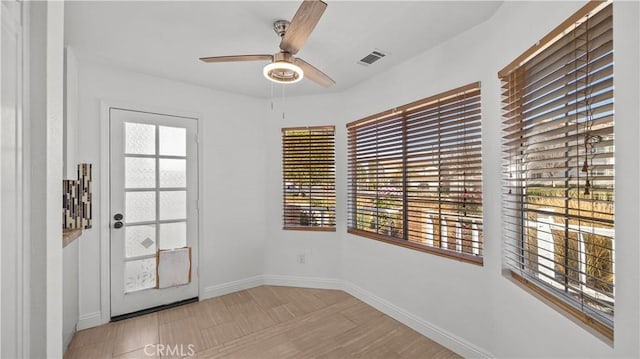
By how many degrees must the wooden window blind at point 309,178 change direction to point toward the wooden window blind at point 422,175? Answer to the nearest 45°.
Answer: approximately 45° to its left

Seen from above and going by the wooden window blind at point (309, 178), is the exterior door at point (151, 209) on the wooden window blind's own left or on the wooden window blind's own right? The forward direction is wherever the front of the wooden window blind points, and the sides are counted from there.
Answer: on the wooden window blind's own right

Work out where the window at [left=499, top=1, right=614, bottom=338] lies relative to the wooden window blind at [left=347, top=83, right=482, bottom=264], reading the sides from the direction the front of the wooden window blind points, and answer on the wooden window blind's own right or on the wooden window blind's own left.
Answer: on the wooden window blind's own left

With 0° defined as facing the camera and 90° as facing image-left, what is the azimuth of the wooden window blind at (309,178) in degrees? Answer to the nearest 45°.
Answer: approximately 0°

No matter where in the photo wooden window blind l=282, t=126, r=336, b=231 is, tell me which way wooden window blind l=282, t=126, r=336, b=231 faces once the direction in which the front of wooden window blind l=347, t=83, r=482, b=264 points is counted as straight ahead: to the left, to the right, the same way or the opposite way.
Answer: to the left

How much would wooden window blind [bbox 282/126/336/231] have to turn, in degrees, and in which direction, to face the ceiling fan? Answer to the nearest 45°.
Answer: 0° — it already faces it

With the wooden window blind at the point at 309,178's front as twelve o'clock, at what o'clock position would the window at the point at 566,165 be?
The window is roughly at 11 o'clock from the wooden window blind.

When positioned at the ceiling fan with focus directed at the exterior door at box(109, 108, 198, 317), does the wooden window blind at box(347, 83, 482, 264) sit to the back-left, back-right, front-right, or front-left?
back-right
